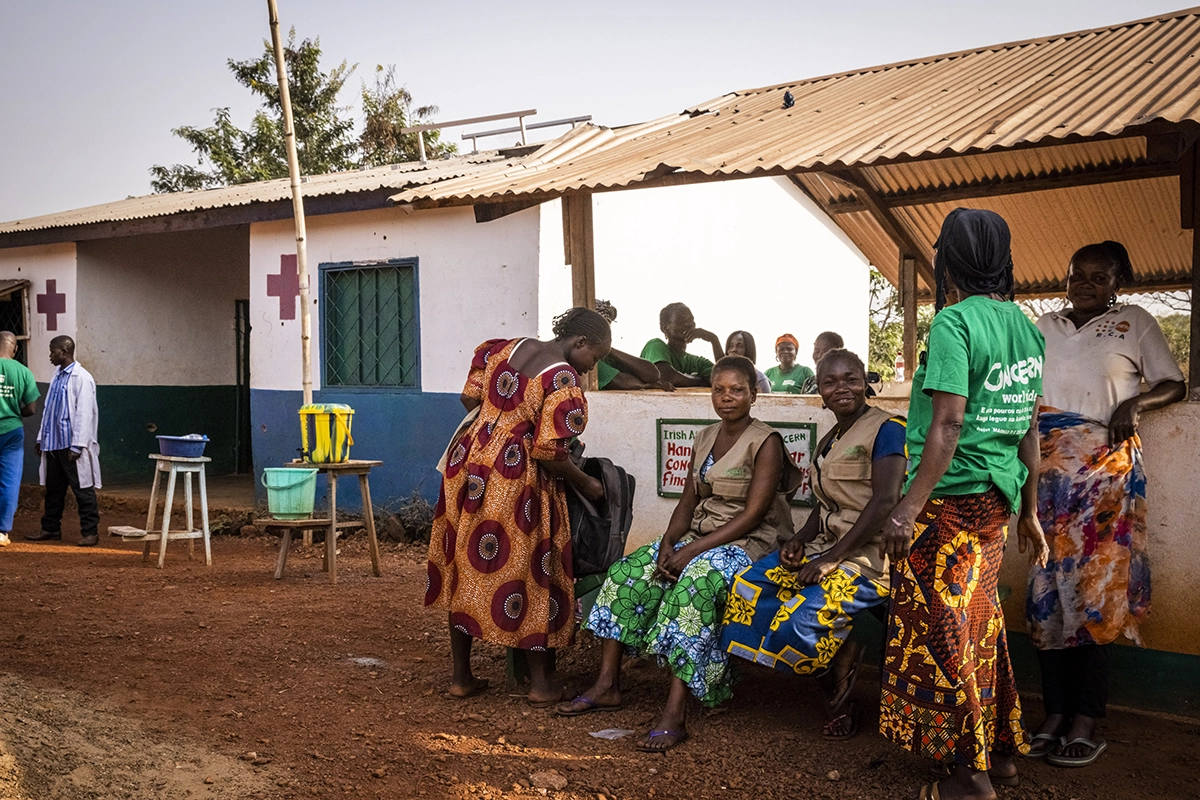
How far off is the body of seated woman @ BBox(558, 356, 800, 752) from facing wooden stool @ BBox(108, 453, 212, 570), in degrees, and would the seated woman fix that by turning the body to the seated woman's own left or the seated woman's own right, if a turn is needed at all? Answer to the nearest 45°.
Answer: approximately 90° to the seated woman's own right

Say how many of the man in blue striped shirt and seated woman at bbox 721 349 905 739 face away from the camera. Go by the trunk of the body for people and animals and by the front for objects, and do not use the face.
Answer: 0

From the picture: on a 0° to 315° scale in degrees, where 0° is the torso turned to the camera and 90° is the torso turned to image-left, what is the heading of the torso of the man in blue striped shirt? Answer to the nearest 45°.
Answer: approximately 45°

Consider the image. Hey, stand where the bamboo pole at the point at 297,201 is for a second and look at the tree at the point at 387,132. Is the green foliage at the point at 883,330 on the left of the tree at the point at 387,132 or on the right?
right

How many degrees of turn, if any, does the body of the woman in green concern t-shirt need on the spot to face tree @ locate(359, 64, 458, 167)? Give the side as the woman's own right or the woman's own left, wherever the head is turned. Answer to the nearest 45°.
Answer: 0° — they already face it

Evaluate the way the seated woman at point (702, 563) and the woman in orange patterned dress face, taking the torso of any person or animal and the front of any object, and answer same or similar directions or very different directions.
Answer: very different directions

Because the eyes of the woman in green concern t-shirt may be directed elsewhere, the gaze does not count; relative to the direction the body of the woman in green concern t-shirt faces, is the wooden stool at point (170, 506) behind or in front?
in front

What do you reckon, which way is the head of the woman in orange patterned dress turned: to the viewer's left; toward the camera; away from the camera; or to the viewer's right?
to the viewer's right

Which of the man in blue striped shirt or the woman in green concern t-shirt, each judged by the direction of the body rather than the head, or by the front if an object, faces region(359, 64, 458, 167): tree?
the woman in green concern t-shirt
